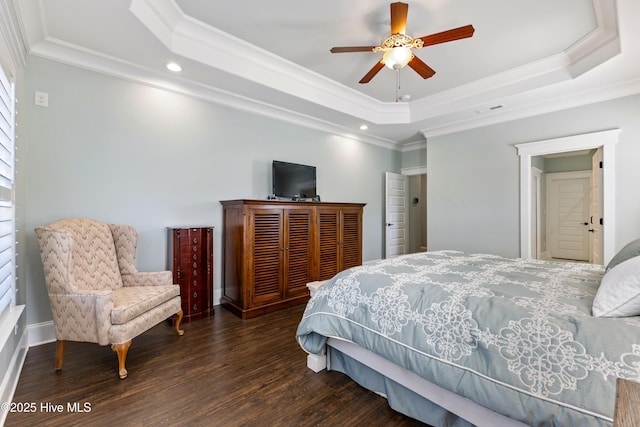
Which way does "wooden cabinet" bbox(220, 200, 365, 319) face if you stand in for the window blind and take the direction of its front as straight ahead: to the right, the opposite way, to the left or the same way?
to the right

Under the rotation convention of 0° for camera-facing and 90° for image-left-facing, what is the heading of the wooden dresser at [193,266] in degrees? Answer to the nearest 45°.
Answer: approximately 315°

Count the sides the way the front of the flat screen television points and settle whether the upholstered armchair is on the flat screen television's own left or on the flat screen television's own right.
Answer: on the flat screen television's own right

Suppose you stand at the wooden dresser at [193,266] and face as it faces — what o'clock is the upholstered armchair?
The upholstered armchair is roughly at 3 o'clock from the wooden dresser.

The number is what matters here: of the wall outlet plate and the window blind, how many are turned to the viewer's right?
1

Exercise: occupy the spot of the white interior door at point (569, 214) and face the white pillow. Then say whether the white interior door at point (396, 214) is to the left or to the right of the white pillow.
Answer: right

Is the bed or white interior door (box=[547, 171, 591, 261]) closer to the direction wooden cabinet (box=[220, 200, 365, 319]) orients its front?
the bed

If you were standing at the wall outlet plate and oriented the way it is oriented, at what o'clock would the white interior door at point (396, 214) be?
The white interior door is roughly at 9 o'clock from the wall outlet plate.

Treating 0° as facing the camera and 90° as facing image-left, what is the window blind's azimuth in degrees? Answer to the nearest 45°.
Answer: approximately 270°

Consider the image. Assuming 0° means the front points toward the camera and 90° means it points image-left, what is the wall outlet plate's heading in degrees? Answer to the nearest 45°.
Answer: approximately 0°

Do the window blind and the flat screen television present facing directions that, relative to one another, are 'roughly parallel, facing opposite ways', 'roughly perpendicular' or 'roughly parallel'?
roughly perpendicular
